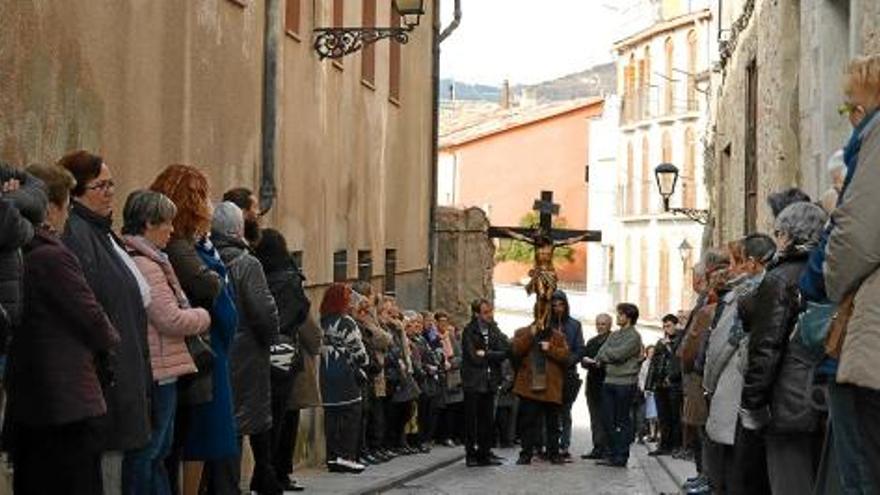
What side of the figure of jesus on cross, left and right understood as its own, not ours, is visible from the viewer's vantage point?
front

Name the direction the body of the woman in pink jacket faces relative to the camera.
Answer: to the viewer's right

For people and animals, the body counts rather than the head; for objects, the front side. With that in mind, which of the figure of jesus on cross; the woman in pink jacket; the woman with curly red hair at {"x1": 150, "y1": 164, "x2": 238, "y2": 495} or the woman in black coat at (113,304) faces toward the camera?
the figure of jesus on cross

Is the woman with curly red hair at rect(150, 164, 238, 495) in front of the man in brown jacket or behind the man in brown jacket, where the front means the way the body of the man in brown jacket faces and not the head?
in front

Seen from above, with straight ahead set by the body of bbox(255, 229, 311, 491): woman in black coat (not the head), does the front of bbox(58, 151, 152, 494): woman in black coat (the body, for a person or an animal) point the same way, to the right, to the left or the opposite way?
the same way

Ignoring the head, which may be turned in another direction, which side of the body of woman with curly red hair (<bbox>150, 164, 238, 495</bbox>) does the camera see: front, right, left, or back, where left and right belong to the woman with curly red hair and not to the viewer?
right

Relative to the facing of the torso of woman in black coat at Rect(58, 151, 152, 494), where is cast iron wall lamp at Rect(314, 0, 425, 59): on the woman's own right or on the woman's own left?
on the woman's own left

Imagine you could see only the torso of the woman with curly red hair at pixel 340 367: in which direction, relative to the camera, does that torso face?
to the viewer's right

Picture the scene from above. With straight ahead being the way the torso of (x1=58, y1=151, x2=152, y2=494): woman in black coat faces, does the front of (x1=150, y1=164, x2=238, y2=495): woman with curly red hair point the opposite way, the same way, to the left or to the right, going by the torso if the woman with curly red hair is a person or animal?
the same way

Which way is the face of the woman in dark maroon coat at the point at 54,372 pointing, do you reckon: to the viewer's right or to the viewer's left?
to the viewer's right

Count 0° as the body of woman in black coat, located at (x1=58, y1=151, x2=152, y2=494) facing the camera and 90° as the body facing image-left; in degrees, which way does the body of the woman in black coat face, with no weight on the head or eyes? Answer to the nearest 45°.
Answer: approximately 270°

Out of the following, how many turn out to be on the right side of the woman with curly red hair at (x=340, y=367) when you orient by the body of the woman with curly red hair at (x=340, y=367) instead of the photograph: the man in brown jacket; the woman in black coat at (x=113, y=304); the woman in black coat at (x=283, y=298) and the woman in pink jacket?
3

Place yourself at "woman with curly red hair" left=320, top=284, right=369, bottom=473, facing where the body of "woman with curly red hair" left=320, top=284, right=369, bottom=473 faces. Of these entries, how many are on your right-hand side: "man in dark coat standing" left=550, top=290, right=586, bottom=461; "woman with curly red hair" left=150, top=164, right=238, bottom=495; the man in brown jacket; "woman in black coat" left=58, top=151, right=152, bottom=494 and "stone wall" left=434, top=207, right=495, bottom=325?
2

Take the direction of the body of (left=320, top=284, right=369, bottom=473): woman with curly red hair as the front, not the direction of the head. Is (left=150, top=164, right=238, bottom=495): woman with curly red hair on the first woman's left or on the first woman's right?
on the first woman's right
